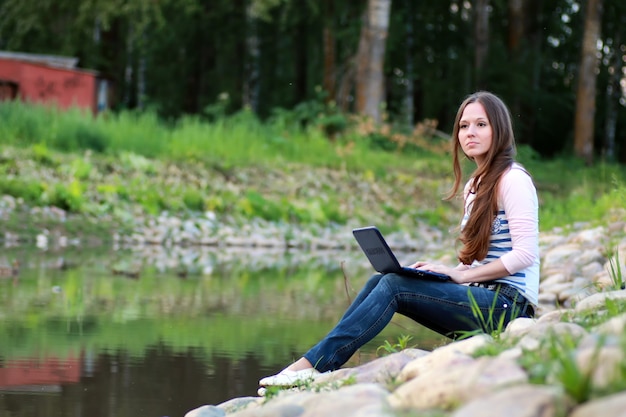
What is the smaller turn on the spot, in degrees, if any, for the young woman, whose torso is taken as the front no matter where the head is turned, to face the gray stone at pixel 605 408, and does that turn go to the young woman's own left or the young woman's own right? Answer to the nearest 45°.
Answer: approximately 90° to the young woman's own left

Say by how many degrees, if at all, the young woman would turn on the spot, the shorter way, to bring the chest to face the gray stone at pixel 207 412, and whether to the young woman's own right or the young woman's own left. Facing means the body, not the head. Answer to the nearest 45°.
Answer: approximately 45° to the young woman's own left

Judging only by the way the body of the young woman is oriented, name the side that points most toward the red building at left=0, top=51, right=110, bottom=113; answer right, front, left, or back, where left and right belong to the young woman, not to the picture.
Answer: right

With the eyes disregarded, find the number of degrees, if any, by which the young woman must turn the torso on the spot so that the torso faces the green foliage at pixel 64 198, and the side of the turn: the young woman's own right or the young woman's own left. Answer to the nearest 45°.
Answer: approximately 45° to the young woman's own right

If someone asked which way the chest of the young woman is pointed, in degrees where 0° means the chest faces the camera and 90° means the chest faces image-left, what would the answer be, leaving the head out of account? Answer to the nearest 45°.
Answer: approximately 90°

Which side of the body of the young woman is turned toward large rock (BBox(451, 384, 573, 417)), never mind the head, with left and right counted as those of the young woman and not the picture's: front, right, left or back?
left

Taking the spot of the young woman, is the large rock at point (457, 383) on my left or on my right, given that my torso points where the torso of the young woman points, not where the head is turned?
on my left

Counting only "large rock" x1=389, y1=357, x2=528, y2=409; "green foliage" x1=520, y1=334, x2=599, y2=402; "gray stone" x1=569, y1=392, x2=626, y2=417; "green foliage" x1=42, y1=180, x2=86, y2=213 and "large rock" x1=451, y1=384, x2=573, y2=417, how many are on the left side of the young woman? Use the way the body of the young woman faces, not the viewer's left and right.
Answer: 4

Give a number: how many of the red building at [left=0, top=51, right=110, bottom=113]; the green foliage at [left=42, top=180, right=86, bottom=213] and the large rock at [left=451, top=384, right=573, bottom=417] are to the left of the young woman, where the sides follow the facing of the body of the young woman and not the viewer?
1
